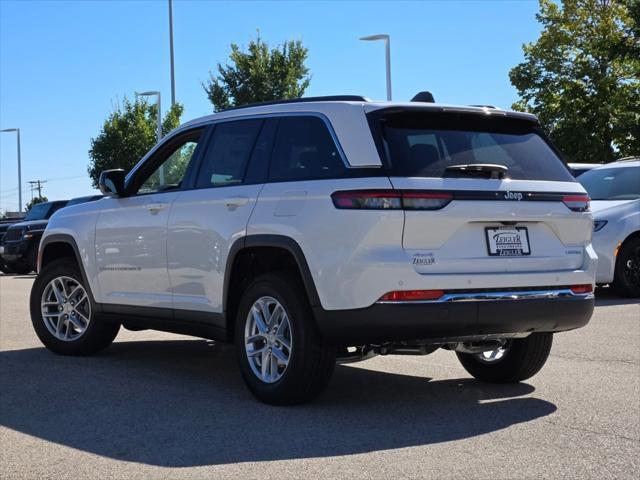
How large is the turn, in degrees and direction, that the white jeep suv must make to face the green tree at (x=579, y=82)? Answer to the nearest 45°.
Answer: approximately 45° to its right

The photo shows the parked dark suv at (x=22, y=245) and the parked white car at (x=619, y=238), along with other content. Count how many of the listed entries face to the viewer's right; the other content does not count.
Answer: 0

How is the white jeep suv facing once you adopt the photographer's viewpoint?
facing away from the viewer and to the left of the viewer

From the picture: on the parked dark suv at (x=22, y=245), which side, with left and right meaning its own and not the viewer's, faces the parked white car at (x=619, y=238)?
left

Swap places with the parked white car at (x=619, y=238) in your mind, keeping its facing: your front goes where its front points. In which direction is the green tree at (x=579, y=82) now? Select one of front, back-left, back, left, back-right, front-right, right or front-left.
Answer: back-right

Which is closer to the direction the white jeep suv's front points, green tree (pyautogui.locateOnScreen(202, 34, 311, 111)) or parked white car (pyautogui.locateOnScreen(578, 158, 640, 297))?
the green tree

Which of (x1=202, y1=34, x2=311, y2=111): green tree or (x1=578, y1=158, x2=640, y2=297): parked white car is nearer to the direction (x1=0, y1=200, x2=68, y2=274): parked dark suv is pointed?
the parked white car

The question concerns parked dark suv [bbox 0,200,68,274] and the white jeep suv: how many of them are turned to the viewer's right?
0

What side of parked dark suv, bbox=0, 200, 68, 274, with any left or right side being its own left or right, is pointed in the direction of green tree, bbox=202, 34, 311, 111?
back

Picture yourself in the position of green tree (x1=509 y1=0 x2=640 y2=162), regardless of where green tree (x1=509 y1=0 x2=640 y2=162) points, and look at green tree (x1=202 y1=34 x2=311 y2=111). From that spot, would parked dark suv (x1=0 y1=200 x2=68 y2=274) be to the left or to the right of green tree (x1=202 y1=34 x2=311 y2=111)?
left

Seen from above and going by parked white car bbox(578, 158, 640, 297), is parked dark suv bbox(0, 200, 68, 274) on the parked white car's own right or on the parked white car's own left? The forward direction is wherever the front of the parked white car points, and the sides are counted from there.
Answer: on the parked white car's own right

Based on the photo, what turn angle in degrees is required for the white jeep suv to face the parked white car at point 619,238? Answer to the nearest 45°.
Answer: approximately 90° to its right

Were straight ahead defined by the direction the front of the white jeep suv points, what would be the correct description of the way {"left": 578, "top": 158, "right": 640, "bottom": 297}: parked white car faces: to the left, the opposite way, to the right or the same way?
to the left

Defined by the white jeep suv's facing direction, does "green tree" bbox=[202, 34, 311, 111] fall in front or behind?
in front

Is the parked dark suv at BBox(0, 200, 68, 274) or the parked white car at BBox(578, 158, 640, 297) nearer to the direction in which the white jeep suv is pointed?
the parked dark suv
